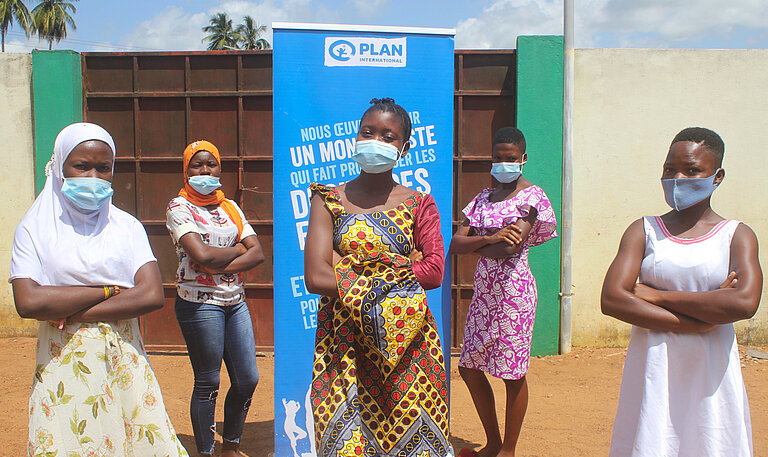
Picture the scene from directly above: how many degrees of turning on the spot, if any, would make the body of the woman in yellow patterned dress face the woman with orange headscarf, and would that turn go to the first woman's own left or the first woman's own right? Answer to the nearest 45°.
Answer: approximately 135° to the first woman's own right

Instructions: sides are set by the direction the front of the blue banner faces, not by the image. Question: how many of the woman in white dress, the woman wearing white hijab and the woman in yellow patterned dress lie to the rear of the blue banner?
0

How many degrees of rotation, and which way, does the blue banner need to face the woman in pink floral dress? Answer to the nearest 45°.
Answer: approximately 90° to its left

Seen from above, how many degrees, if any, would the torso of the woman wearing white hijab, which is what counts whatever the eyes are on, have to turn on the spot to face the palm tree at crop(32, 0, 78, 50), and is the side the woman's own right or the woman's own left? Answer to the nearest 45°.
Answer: approximately 180°

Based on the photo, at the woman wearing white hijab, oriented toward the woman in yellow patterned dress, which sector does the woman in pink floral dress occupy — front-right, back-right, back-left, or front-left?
front-left

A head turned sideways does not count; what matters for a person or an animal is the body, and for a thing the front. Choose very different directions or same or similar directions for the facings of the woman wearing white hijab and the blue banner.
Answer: same or similar directions

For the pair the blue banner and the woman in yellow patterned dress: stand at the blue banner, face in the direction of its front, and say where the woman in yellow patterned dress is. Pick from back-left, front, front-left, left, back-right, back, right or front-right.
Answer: front

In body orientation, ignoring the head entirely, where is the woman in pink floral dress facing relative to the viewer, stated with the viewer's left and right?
facing the viewer and to the left of the viewer

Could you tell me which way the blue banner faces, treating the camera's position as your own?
facing the viewer

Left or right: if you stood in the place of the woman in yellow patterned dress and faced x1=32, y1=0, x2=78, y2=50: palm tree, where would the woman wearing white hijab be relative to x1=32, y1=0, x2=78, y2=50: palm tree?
left

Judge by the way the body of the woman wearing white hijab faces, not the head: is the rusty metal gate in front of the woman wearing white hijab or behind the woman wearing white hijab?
behind

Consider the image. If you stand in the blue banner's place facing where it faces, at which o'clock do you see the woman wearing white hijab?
The woman wearing white hijab is roughly at 1 o'clock from the blue banner.

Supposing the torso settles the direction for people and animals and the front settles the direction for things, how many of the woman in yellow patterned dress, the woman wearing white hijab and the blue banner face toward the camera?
3

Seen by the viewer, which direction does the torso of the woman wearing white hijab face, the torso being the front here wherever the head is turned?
toward the camera

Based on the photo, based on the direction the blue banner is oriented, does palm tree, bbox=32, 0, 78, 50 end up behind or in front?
behind

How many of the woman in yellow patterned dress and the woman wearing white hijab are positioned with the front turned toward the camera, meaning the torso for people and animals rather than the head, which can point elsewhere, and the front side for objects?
2

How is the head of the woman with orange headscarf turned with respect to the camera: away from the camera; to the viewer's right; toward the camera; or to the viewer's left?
toward the camera
